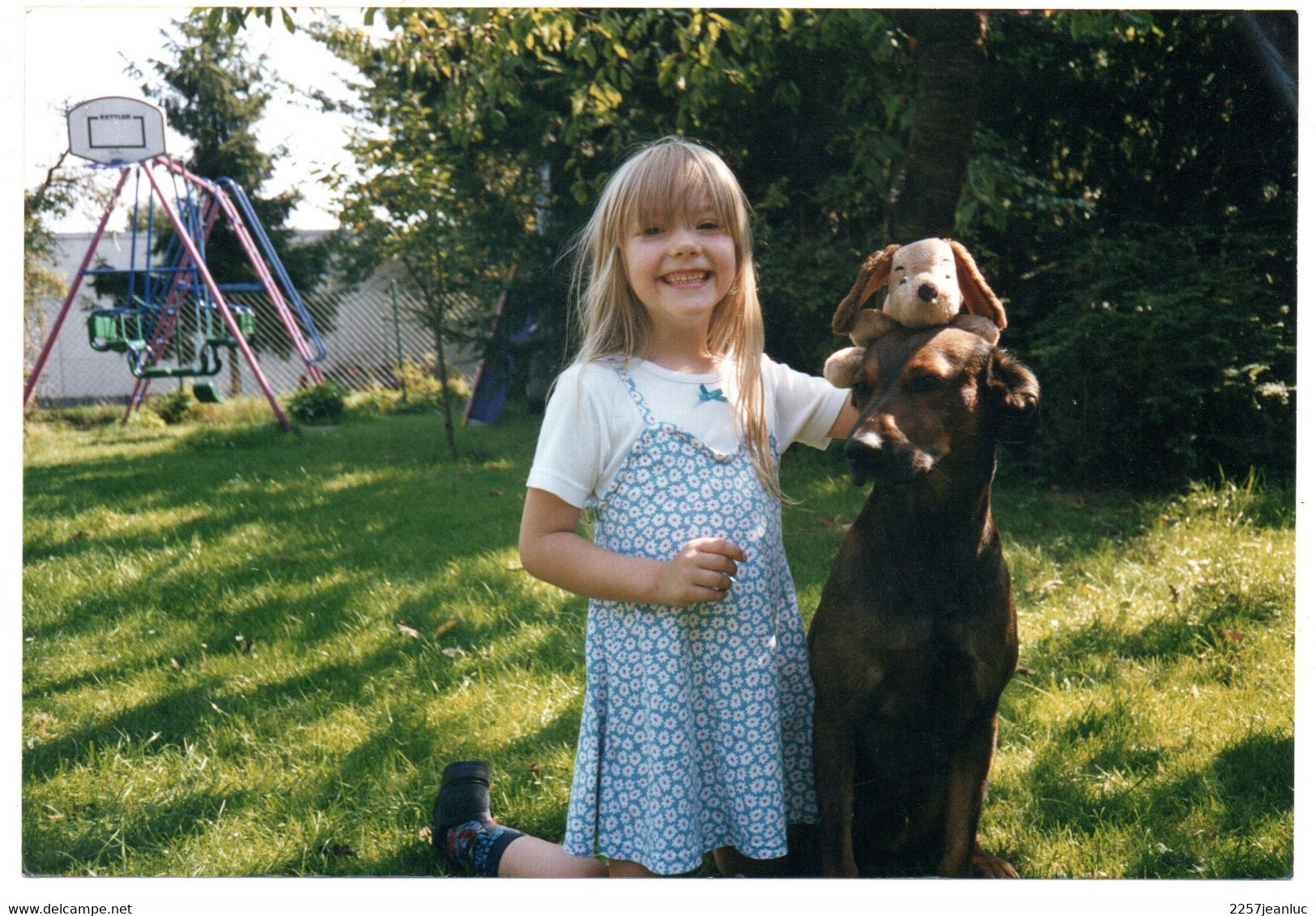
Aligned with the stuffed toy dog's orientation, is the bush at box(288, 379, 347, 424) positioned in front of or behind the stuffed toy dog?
behind

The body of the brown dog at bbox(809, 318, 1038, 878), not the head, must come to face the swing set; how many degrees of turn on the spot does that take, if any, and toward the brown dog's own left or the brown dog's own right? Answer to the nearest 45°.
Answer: approximately 135° to the brown dog's own right

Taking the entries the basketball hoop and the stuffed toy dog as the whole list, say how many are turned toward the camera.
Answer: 2

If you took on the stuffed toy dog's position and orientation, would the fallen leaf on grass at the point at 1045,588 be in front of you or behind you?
behind
